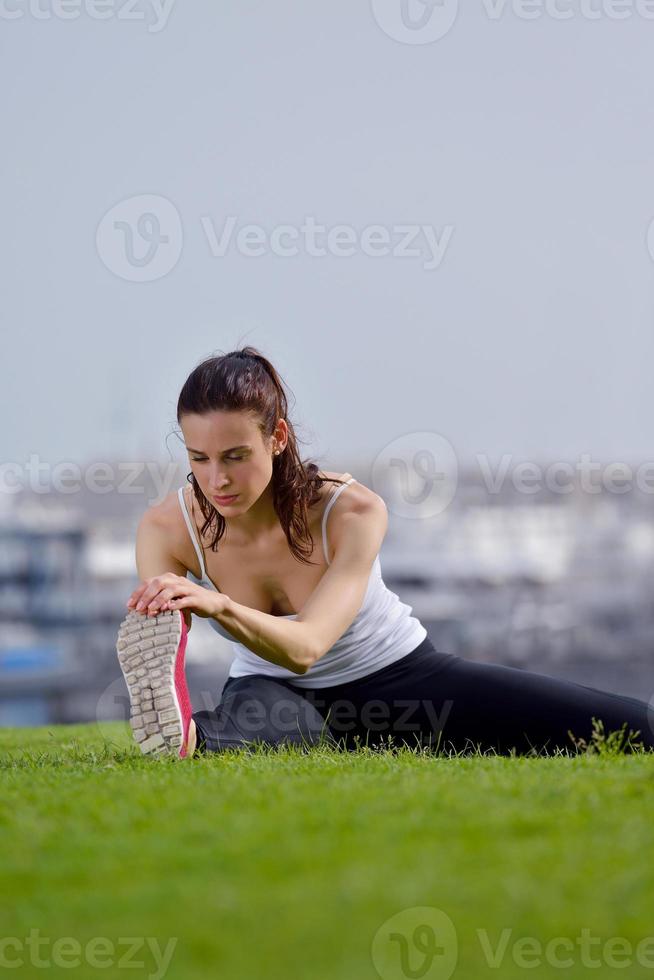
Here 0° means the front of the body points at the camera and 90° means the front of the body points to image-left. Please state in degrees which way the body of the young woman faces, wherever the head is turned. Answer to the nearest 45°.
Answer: approximately 45°
